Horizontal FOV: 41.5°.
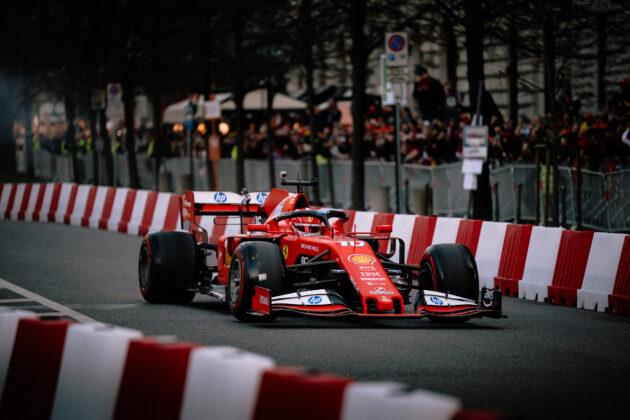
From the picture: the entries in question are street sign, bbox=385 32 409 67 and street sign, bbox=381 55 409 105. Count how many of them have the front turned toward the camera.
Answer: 2

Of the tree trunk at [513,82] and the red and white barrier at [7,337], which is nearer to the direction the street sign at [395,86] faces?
the red and white barrier

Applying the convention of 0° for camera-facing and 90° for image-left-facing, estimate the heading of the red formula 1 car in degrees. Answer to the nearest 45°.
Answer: approximately 315°

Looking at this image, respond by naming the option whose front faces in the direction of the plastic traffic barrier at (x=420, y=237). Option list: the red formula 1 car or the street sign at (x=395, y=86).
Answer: the street sign

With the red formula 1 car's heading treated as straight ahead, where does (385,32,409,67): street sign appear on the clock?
The street sign is roughly at 8 o'clock from the red formula 1 car.

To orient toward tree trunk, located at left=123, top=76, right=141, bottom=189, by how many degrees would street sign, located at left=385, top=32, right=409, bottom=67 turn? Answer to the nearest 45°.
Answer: approximately 135° to its right

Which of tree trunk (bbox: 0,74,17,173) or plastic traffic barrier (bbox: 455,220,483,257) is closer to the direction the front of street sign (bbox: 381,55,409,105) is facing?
the plastic traffic barrier

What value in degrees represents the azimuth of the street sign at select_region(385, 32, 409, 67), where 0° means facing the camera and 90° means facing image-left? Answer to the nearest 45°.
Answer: approximately 0°
